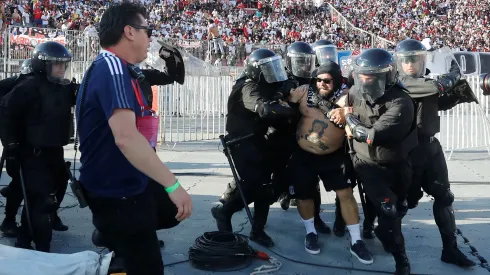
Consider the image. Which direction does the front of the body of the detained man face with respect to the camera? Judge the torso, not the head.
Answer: toward the camera

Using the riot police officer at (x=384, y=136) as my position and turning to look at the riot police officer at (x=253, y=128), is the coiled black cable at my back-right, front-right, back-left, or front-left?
front-left

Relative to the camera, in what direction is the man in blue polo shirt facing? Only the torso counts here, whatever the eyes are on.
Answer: to the viewer's right

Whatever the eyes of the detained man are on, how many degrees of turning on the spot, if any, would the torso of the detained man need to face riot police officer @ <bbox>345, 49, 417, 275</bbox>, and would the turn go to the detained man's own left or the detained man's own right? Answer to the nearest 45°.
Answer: approximately 45° to the detained man's own left

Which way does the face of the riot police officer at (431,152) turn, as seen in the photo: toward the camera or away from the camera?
toward the camera

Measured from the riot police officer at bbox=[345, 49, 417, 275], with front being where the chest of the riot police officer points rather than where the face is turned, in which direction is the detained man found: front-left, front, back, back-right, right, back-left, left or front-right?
right

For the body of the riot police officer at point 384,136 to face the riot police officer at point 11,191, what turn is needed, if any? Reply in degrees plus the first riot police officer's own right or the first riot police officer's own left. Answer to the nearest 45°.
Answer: approximately 45° to the first riot police officer's own right

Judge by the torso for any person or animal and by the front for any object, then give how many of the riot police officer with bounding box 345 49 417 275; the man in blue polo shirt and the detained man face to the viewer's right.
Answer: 1

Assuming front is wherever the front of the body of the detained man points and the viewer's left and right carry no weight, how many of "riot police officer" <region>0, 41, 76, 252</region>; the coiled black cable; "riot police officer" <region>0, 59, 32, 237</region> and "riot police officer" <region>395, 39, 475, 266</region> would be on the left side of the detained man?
1

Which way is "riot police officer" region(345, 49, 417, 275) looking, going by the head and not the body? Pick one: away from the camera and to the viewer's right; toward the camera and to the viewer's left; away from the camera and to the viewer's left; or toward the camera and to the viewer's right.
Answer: toward the camera and to the viewer's left

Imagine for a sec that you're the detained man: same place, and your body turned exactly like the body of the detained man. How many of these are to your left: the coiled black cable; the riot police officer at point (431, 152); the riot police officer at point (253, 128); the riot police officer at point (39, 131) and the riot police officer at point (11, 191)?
1

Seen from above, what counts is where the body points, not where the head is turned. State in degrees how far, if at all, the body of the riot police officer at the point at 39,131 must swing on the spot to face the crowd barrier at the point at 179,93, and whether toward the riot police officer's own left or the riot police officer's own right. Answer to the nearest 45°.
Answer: approximately 135° to the riot police officer's own left

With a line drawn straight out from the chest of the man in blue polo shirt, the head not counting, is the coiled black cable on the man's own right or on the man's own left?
on the man's own left

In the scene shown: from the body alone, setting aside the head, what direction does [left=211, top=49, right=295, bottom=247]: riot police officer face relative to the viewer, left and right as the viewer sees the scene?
facing the viewer and to the right of the viewer

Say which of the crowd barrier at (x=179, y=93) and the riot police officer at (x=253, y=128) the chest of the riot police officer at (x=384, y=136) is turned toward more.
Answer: the riot police officer

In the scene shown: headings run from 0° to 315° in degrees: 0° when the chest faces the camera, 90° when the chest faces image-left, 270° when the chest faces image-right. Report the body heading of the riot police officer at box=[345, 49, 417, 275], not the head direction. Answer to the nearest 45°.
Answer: approximately 45°

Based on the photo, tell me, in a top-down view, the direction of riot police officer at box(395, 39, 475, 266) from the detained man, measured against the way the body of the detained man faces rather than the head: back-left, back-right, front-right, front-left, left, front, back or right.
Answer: left

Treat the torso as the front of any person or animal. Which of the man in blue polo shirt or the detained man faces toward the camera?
the detained man

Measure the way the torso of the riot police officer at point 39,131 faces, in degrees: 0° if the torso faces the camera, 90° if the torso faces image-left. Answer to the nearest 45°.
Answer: approximately 315°

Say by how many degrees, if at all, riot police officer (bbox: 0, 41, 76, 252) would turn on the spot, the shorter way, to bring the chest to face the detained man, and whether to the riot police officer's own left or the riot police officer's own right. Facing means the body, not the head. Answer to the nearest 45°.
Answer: approximately 45° to the riot police officer's own left

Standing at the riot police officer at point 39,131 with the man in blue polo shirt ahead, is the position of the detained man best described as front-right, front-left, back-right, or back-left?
front-left
